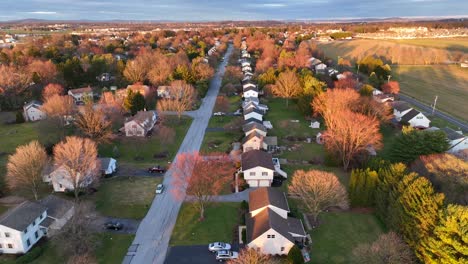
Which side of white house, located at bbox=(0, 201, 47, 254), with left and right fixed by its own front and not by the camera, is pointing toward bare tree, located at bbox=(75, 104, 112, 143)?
left

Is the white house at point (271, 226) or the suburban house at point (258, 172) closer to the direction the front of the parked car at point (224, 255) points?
the white house

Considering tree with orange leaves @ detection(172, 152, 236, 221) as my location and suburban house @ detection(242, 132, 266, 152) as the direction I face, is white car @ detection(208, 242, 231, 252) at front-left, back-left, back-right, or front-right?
back-right

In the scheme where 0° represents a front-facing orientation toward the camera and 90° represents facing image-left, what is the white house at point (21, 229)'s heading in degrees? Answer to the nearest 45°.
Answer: approximately 315°

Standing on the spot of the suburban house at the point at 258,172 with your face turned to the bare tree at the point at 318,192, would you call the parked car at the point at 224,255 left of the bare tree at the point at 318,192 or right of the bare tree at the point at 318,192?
right

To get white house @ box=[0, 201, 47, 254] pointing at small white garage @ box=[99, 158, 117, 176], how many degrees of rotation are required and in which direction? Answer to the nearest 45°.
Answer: approximately 90° to its left

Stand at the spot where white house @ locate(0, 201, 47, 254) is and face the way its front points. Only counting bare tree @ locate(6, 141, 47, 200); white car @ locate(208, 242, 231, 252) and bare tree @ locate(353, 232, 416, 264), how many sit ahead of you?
2

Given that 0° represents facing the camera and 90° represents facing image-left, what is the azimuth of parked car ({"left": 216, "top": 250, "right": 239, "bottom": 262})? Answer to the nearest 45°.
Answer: approximately 270°

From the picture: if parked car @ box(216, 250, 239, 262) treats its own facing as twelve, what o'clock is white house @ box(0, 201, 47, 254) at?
The white house is roughly at 6 o'clock from the parked car.

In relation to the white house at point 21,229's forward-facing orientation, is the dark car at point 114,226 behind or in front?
in front

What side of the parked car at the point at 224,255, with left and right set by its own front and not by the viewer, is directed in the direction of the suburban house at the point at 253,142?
left

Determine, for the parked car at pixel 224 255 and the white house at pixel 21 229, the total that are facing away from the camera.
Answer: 0
